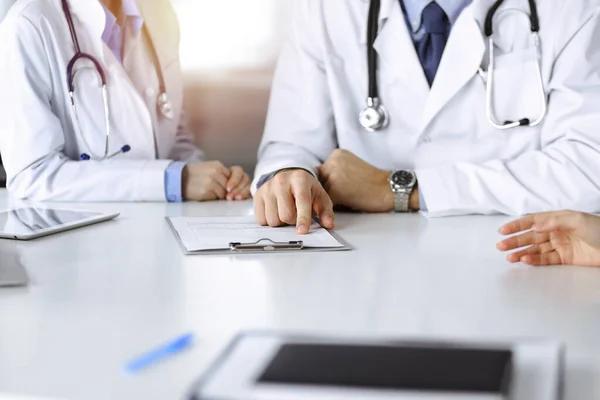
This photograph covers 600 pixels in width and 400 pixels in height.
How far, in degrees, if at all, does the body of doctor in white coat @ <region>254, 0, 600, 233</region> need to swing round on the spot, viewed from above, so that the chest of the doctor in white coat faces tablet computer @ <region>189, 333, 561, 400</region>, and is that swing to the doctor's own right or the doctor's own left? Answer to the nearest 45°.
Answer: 0° — they already face it

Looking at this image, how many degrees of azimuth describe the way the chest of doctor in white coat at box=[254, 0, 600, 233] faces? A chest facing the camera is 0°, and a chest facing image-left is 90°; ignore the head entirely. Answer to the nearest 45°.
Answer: approximately 0°

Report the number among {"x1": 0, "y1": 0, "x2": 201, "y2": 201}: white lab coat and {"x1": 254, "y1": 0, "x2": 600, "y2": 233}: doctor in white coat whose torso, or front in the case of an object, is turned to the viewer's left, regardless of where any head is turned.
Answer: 0

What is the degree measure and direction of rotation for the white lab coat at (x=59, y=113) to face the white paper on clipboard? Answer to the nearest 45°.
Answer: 0° — it already faces it

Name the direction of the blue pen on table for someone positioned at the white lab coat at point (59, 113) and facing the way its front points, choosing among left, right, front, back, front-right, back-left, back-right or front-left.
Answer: front-right

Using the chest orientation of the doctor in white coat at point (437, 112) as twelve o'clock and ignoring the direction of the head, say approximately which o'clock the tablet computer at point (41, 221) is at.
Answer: The tablet computer is roughly at 2 o'clock from the doctor in white coat.

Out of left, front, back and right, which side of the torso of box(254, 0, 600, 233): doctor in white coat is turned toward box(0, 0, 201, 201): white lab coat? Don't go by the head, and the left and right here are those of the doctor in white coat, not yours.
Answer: right
